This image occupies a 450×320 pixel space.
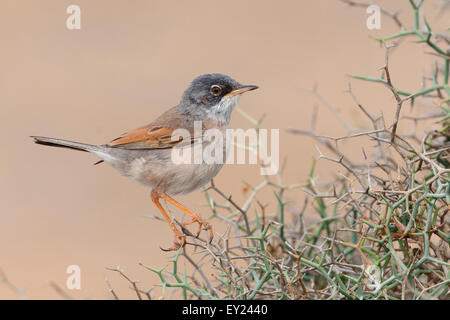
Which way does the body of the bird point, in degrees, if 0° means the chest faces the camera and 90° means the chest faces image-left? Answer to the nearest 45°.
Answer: approximately 270°
